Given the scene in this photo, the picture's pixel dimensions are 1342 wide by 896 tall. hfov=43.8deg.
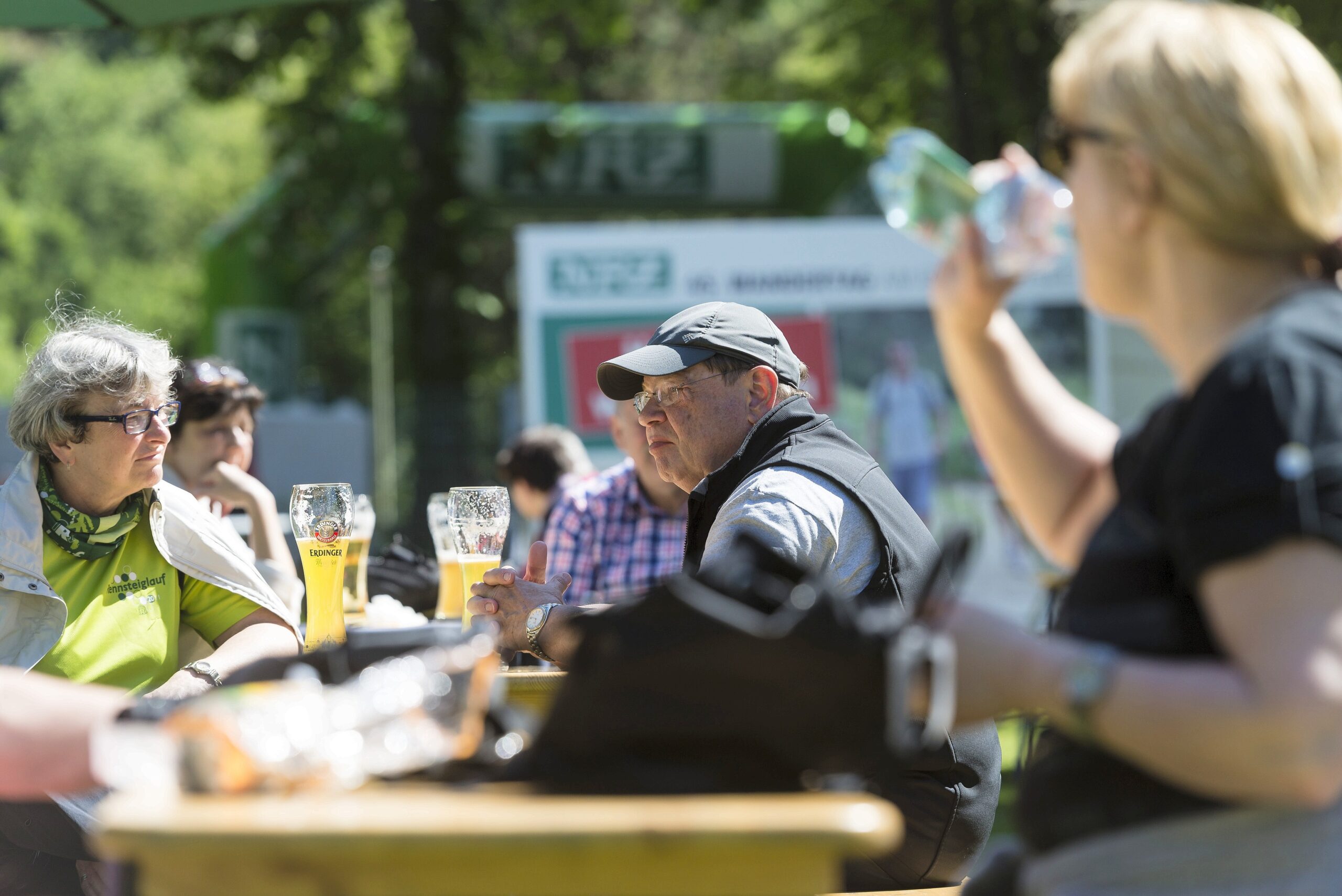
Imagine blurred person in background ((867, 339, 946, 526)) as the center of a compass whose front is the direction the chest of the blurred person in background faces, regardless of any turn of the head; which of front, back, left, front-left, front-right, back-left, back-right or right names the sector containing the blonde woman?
front

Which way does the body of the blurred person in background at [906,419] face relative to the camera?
toward the camera

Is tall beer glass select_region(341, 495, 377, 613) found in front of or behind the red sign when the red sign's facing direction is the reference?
in front

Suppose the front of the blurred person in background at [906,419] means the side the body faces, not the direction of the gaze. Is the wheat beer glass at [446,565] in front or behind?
in front

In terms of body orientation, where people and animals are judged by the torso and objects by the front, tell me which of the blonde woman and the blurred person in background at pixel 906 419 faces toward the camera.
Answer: the blurred person in background

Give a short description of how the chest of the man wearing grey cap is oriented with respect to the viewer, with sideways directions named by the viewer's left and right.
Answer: facing to the left of the viewer

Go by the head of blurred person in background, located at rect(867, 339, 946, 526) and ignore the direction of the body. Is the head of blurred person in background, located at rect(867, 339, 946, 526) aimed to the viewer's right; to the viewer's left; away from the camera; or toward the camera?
toward the camera

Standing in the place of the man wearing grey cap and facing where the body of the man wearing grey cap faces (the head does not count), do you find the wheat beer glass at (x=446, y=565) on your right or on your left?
on your right

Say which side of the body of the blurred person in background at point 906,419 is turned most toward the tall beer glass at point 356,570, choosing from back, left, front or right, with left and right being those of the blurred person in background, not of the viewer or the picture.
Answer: front

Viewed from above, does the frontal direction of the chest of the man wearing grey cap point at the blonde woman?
no

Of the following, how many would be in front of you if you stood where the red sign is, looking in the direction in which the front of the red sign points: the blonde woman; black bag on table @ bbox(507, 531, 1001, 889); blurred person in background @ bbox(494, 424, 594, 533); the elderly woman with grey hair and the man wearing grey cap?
5

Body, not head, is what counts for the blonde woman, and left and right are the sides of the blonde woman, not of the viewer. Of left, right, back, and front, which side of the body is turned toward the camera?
left

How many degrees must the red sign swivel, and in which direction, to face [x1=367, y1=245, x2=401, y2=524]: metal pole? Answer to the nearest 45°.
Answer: approximately 135° to its right

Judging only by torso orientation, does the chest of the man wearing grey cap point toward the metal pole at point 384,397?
no

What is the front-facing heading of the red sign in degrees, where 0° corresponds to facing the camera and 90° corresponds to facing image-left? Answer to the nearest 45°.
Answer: approximately 0°

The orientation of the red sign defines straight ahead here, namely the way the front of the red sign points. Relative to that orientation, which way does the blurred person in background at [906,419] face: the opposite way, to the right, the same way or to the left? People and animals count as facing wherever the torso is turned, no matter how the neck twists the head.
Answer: the same way

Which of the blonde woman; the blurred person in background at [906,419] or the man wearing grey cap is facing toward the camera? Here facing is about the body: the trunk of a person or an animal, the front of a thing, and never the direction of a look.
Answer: the blurred person in background

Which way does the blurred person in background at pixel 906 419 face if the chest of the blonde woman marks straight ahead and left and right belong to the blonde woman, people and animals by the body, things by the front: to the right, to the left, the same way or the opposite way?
to the left

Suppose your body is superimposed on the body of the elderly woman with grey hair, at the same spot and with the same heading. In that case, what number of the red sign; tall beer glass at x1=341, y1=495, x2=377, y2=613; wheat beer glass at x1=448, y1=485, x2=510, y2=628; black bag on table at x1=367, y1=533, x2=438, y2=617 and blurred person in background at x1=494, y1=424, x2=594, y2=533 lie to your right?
0

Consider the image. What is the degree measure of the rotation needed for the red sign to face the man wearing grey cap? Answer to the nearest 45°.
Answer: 0° — it already faces them

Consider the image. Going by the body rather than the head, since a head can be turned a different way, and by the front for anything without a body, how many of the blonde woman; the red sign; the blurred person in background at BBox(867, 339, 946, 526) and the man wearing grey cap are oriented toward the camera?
2

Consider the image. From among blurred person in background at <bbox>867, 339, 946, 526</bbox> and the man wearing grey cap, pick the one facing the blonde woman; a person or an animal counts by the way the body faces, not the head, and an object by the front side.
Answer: the blurred person in background
